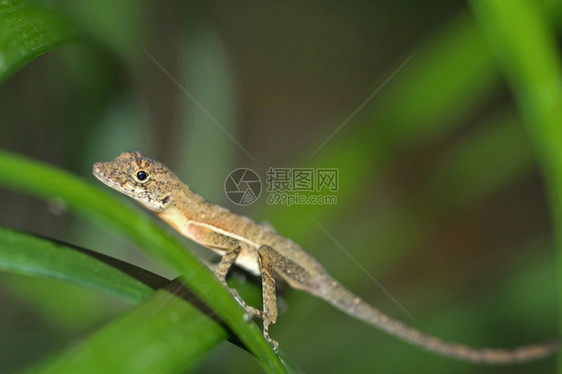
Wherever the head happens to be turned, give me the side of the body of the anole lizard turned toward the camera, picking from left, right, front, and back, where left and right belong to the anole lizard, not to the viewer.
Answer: left

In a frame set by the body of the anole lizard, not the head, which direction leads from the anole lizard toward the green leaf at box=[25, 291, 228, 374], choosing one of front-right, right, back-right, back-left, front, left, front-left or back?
left
